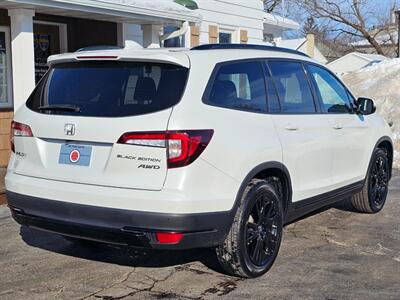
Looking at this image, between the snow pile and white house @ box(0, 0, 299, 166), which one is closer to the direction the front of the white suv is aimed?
the snow pile

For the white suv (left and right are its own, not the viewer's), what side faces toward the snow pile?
front

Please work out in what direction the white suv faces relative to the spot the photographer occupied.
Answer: facing away from the viewer and to the right of the viewer

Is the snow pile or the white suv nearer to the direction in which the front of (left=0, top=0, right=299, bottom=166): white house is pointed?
the white suv

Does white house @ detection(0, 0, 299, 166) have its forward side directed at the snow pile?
no

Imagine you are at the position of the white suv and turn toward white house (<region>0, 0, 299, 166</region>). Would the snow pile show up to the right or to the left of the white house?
right

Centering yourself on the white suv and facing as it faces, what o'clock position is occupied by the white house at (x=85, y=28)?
The white house is roughly at 10 o'clock from the white suv.

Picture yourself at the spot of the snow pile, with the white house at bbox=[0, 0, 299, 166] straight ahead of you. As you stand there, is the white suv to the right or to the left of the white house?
left

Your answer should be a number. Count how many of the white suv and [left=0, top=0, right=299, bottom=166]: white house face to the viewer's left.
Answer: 0

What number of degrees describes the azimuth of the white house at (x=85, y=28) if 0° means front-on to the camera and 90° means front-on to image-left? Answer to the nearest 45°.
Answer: approximately 315°

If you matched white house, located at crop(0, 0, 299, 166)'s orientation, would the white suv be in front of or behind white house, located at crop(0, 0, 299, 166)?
in front
